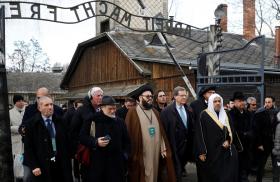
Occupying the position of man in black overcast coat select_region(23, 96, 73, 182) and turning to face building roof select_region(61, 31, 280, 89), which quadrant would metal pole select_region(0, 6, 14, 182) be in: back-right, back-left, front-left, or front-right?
back-left

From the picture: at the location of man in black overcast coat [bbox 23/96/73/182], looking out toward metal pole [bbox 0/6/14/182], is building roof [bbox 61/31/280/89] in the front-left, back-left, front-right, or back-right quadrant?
back-right

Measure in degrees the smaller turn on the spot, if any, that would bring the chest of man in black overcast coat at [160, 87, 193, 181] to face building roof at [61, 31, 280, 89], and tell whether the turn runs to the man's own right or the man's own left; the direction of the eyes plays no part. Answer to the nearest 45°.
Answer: approximately 135° to the man's own left

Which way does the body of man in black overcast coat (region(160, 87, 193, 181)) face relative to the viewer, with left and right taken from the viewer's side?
facing the viewer and to the right of the viewer

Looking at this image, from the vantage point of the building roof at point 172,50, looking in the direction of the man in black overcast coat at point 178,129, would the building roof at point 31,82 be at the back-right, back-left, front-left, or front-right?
back-right

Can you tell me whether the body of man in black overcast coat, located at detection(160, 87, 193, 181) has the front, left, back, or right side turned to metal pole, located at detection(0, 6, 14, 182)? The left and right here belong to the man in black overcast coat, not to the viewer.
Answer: right

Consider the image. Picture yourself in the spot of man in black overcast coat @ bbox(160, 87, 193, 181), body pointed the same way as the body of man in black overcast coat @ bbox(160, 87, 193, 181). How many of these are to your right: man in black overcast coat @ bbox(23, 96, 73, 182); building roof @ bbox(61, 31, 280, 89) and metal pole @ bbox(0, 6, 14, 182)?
2

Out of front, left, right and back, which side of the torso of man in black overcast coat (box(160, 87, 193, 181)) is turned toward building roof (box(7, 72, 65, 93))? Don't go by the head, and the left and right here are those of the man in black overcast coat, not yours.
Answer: back
